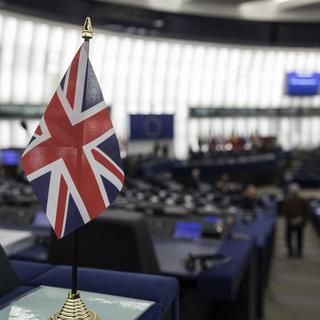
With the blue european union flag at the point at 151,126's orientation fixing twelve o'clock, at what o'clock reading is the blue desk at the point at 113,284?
The blue desk is roughly at 12 o'clock from the blue european union flag.

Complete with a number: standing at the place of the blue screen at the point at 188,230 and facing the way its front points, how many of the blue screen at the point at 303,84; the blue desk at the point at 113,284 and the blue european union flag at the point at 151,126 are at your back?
2

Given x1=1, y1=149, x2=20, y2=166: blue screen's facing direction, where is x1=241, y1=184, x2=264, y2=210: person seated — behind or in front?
in front

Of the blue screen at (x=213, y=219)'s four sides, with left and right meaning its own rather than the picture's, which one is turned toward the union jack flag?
front

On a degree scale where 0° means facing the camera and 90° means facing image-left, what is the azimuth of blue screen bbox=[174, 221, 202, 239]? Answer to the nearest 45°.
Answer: approximately 0°

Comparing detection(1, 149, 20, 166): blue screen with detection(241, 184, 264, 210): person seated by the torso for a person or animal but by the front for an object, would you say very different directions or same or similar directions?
very different directions

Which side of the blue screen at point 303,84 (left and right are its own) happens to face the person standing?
front

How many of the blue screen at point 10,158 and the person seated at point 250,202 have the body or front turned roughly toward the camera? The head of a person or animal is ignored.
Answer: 1

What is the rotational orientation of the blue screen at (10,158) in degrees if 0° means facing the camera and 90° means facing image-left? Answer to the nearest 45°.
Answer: approximately 0°

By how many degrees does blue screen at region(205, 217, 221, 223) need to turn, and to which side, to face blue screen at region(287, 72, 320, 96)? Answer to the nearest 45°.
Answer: approximately 180°

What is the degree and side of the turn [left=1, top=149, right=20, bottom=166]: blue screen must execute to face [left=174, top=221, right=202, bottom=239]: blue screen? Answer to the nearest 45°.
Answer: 0° — it already faces it

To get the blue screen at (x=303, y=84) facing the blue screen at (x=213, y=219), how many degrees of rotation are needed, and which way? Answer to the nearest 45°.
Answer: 0° — it already faces it

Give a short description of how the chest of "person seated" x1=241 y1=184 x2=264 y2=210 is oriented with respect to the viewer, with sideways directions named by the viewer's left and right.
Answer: facing away from the viewer
